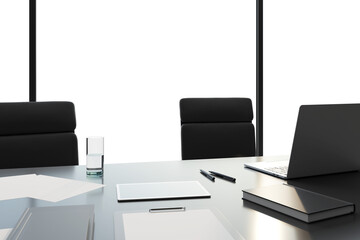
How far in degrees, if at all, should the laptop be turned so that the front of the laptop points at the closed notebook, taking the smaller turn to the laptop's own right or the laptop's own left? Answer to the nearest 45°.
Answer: approximately 90° to the laptop's own left
